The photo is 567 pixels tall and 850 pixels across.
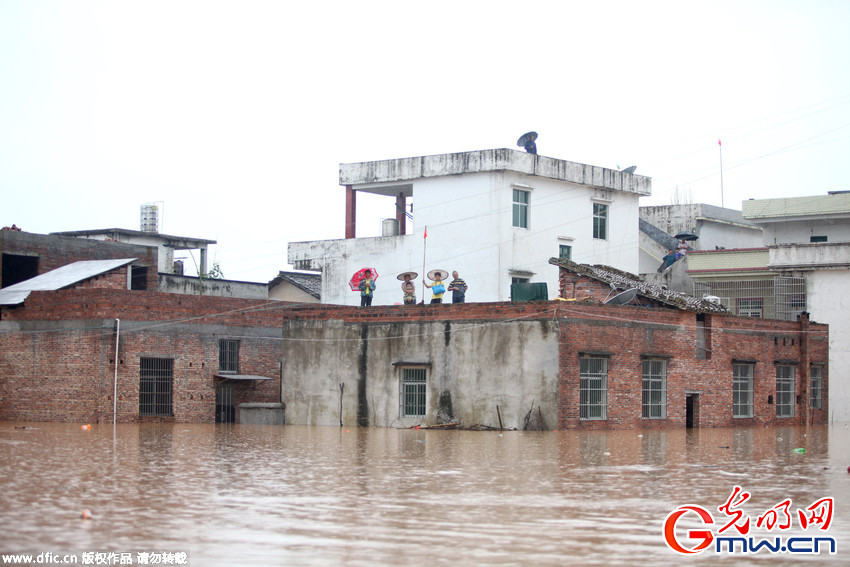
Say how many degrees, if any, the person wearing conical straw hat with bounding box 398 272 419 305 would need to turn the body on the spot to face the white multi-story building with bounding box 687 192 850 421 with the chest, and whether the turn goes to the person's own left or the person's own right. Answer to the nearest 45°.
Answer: approximately 135° to the person's own left

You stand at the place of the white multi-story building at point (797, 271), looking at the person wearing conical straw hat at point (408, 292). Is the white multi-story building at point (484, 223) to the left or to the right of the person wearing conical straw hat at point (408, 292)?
right

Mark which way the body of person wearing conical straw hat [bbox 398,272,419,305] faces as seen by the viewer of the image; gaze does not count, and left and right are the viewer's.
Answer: facing the viewer

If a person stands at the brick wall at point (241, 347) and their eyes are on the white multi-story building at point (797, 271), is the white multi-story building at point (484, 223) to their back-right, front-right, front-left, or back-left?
front-left

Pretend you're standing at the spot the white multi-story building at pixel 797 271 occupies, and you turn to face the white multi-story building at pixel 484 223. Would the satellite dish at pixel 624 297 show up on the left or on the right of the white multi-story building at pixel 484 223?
left

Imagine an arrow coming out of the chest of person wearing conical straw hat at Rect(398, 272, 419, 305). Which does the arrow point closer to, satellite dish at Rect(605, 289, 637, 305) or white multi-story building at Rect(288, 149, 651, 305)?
the satellite dish

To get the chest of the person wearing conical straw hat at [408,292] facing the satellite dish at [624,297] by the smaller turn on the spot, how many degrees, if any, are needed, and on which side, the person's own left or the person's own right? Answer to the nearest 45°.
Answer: approximately 45° to the person's own left

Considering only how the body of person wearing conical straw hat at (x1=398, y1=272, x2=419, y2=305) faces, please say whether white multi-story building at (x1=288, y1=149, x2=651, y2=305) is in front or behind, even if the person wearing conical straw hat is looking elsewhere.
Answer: behind
